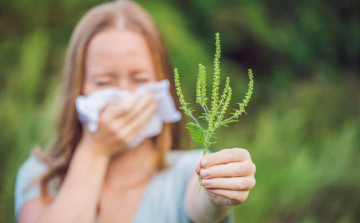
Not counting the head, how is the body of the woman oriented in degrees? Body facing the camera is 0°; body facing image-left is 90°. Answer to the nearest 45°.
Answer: approximately 0°
